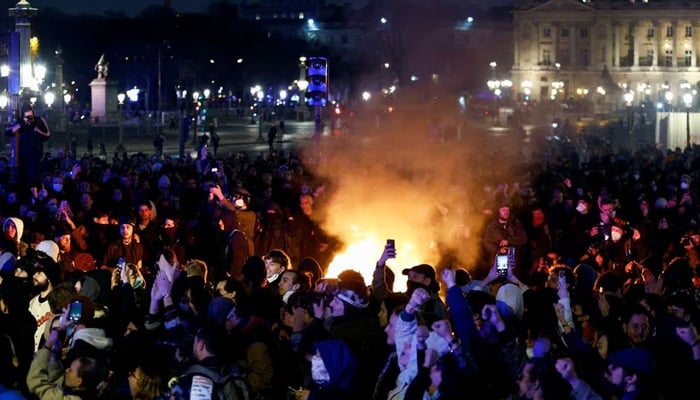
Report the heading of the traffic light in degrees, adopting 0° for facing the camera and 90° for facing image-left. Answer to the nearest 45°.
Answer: approximately 0°

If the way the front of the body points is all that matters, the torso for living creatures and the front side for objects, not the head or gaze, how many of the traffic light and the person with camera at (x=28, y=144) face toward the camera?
2

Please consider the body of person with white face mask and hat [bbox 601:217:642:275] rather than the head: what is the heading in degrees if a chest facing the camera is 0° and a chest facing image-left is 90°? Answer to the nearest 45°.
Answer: approximately 45°

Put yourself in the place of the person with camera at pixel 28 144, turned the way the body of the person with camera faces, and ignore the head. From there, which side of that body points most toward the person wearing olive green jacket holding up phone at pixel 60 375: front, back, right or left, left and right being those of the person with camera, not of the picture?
front

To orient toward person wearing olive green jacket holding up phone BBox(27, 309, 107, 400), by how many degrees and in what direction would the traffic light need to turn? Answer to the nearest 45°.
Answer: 0° — it already faces them

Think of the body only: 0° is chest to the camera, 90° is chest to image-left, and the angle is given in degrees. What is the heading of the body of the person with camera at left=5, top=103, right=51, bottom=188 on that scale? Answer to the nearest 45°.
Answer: approximately 0°

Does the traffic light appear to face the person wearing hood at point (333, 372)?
yes

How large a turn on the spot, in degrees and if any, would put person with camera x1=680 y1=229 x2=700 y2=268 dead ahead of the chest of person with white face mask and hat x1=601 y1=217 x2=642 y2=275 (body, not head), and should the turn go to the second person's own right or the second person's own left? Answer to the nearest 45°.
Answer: approximately 90° to the second person's own left

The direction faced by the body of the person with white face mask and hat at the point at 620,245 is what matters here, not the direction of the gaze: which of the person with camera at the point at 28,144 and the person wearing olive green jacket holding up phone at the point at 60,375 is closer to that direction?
the person wearing olive green jacket holding up phone

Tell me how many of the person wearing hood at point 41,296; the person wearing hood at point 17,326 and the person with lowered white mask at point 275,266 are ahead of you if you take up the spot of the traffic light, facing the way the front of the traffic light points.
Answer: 3

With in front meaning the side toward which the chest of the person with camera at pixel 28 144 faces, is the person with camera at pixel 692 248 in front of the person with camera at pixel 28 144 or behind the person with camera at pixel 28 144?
in front

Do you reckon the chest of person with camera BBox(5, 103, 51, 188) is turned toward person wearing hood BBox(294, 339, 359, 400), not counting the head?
yes

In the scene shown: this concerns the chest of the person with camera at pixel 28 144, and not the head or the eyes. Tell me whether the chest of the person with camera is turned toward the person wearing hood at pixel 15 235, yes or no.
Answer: yes

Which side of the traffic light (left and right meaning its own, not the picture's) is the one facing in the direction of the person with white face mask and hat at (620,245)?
front

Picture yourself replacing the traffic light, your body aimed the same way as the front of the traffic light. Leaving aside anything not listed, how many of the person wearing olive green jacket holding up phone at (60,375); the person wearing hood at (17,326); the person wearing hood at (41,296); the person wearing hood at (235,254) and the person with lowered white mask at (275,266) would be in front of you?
5
